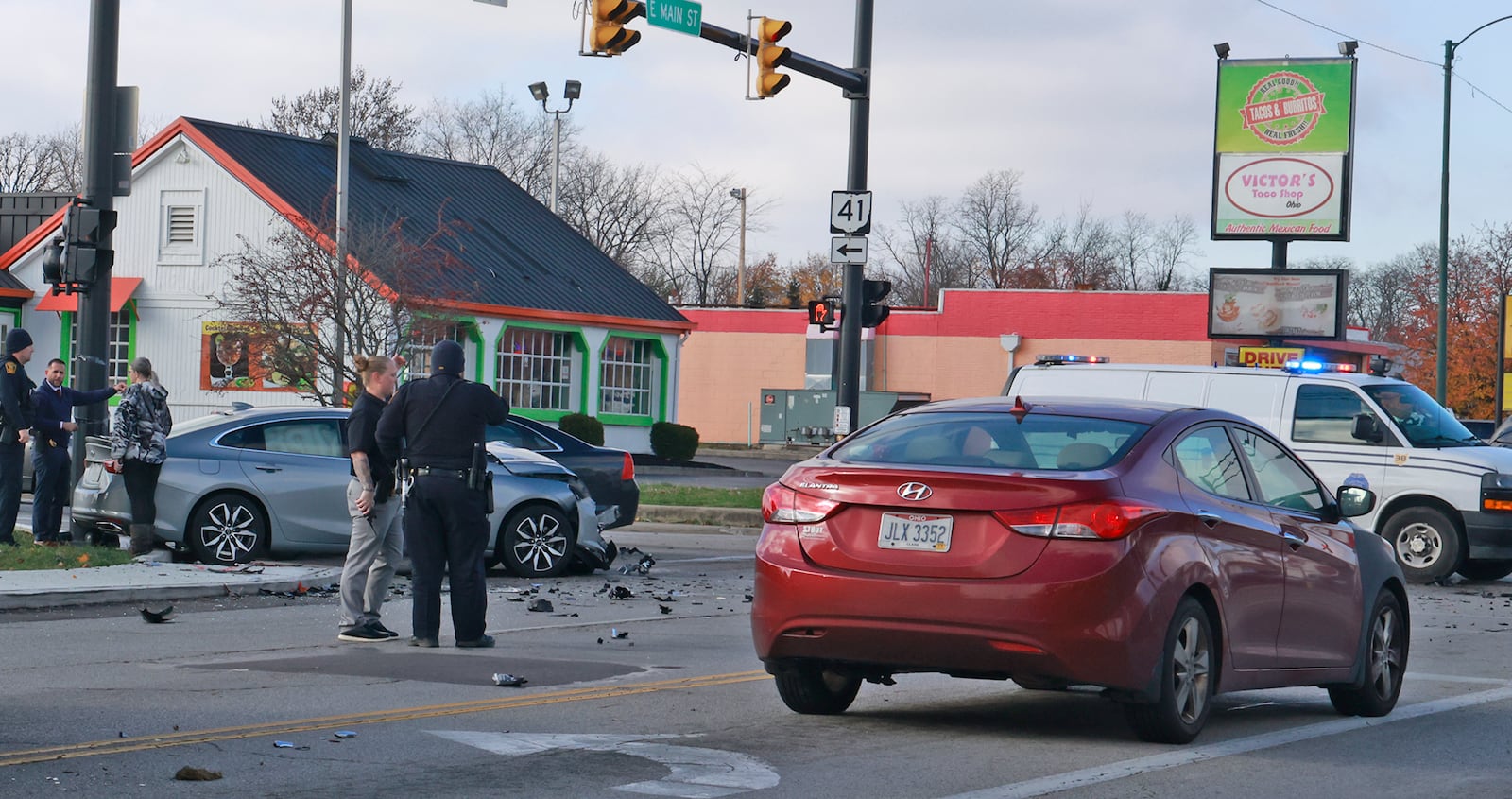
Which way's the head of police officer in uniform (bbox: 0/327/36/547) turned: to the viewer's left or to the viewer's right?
to the viewer's right

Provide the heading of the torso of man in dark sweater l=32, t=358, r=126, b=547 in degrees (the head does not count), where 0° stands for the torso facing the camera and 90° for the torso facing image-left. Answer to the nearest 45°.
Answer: approximately 315°

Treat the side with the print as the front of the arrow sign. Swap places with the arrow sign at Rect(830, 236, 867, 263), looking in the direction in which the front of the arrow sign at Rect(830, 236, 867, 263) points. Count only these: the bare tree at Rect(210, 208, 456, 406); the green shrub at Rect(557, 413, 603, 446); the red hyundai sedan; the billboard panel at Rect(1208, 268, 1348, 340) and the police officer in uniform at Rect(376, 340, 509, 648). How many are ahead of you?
2

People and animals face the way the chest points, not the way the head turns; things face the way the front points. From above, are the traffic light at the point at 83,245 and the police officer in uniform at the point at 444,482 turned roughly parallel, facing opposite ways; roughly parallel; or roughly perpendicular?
roughly perpendicular

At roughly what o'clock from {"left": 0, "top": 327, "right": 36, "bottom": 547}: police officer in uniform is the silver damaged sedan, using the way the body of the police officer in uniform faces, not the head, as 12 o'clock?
The silver damaged sedan is roughly at 1 o'clock from the police officer in uniform.

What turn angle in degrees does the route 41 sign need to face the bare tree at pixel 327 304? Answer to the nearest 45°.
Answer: approximately 135° to its right

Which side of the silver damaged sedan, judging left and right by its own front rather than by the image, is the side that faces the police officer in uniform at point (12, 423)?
back

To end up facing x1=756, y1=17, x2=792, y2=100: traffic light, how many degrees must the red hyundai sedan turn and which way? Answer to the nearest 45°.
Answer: approximately 45° to its left

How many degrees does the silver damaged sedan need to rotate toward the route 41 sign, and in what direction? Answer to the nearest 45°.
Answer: approximately 45° to its left

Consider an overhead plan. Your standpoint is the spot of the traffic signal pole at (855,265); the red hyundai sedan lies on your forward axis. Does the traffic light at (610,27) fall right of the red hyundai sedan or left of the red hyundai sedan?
right

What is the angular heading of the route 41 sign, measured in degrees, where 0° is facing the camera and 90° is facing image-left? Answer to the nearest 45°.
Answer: approximately 0°
